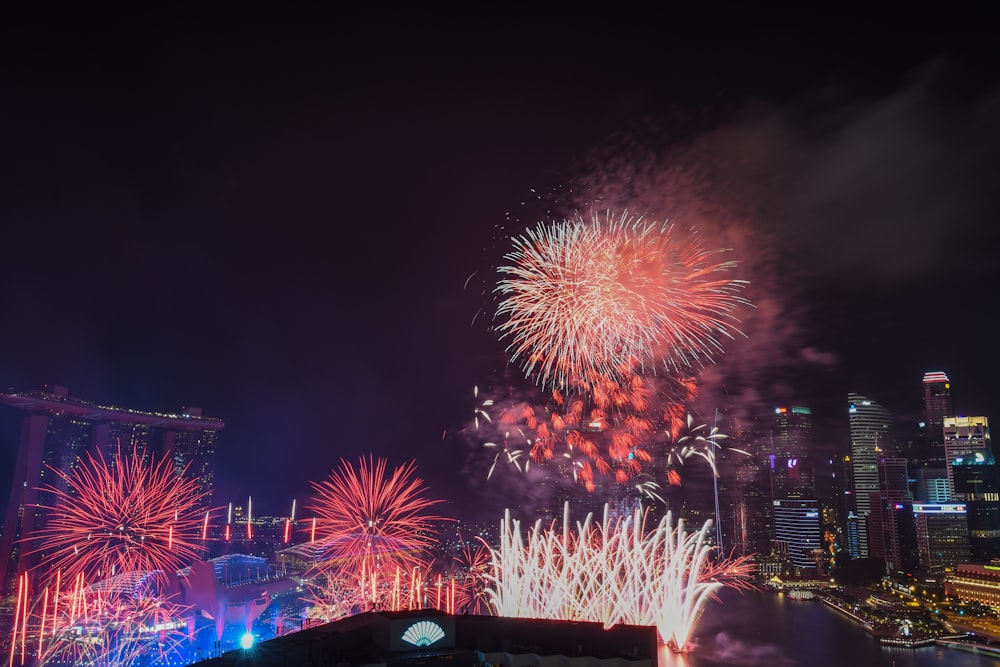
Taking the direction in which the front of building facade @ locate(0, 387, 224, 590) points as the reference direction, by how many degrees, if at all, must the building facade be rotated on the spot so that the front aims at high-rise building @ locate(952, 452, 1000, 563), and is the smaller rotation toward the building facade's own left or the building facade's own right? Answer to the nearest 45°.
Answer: approximately 45° to the building facade's own left

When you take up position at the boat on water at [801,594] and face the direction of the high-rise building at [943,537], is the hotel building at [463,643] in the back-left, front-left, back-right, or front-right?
back-right

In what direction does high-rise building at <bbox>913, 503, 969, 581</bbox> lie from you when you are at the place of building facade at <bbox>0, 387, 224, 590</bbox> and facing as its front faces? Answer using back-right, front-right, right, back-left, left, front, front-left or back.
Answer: front-left

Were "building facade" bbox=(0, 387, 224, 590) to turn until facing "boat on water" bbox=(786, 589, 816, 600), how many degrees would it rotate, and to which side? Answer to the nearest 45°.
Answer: approximately 45° to its left

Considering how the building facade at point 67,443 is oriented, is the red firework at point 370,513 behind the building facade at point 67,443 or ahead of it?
ahead

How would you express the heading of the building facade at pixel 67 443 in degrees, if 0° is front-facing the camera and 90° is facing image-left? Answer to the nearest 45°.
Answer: approximately 315°

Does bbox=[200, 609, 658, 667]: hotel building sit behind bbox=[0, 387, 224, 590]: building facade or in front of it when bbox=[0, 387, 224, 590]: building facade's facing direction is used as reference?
in front

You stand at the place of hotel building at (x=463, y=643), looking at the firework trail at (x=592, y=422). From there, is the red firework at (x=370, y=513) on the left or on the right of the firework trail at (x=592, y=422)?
left

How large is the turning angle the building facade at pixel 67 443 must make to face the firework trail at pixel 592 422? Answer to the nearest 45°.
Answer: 0° — it already faces it
